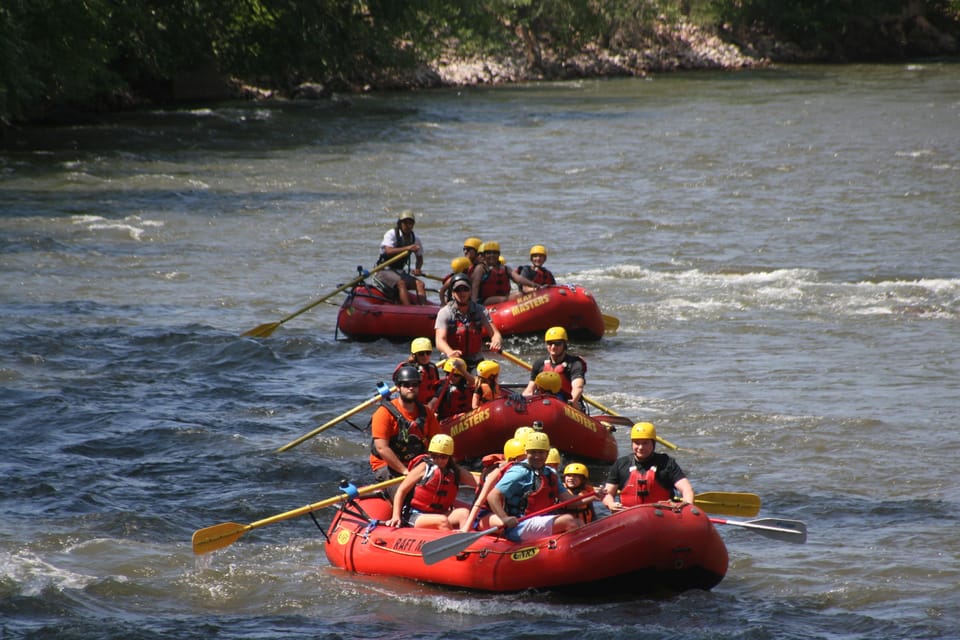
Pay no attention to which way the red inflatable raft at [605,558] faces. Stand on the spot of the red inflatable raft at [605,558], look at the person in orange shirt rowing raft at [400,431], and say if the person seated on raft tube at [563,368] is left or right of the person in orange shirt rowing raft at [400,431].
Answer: right

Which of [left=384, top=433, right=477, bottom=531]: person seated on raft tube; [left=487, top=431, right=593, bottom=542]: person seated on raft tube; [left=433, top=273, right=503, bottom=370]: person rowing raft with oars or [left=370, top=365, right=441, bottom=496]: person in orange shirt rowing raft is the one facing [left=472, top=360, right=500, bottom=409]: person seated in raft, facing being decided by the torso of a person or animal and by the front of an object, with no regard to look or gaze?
[left=433, top=273, right=503, bottom=370]: person rowing raft with oars

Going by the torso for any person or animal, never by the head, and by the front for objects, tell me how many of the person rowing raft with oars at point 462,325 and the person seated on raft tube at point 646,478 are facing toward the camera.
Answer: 2

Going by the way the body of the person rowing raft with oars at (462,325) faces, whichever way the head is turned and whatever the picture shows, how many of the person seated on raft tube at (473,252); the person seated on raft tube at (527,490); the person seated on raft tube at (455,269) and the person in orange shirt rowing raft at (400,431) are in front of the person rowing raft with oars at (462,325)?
2

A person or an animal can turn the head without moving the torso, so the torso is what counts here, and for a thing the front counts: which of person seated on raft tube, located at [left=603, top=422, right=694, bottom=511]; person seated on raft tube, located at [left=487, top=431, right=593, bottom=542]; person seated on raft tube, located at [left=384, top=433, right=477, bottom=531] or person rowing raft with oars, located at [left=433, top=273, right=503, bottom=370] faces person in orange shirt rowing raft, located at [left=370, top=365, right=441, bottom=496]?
person rowing raft with oars, located at [left=433, top=273, right=503, bottom=370]

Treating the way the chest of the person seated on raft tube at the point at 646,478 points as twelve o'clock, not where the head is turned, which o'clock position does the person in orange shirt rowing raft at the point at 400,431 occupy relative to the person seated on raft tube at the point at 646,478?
the person in orange shirt rowing raft at the point at 400,431 is roughly at 4 o'clock from the person seated on raft tube at the point at 646,478.
